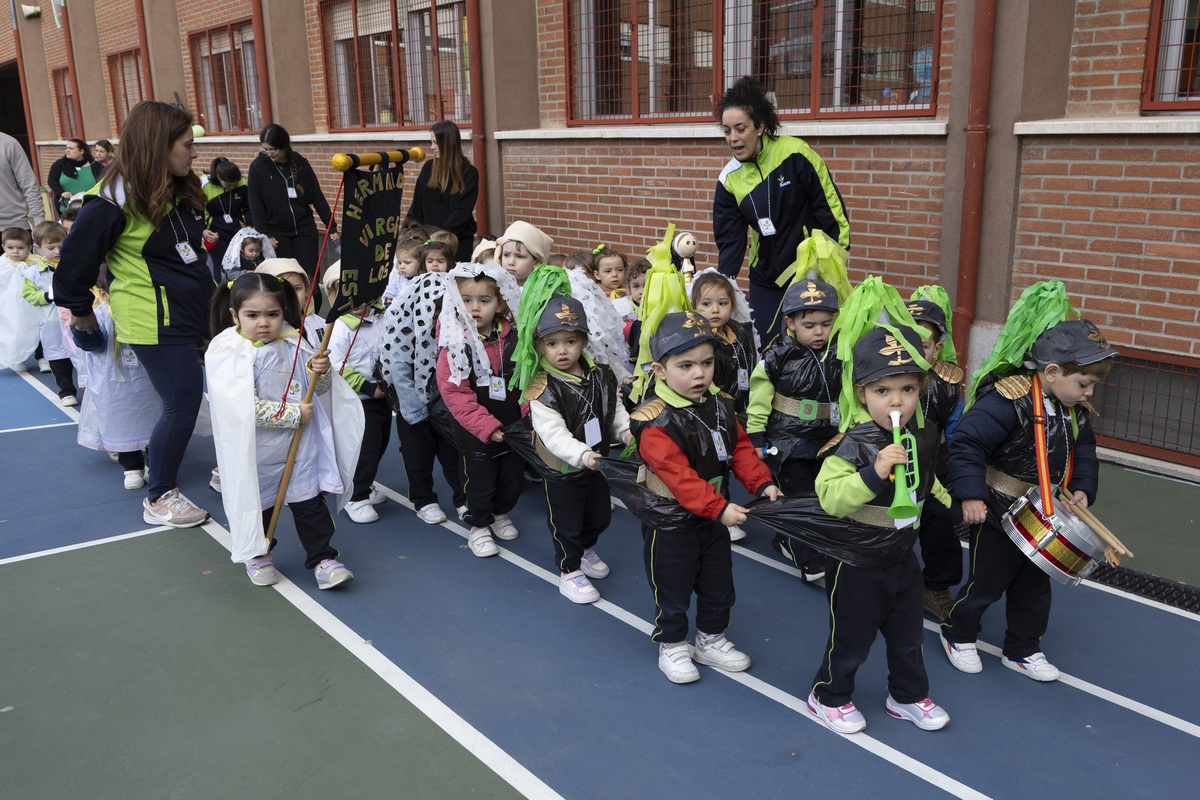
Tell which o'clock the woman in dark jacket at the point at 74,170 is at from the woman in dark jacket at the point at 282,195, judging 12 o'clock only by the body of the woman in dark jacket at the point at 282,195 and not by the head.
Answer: the woman in dark jacket at the point at 74,170 is roughly at 5 o'clock from the woman in dark jacket at the point at 282,195.

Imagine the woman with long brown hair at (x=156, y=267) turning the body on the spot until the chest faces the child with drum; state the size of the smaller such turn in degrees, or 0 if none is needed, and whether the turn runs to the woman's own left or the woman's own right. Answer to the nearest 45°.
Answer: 0° — they already face them

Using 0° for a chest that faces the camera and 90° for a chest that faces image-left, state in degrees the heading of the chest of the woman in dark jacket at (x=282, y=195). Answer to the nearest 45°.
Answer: approximately 0°

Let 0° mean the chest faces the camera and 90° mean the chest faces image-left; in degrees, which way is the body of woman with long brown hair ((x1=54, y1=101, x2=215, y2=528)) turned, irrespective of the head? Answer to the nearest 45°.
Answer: approximately 315°

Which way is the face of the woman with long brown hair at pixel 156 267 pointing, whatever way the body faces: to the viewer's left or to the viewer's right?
to the viewer's right
